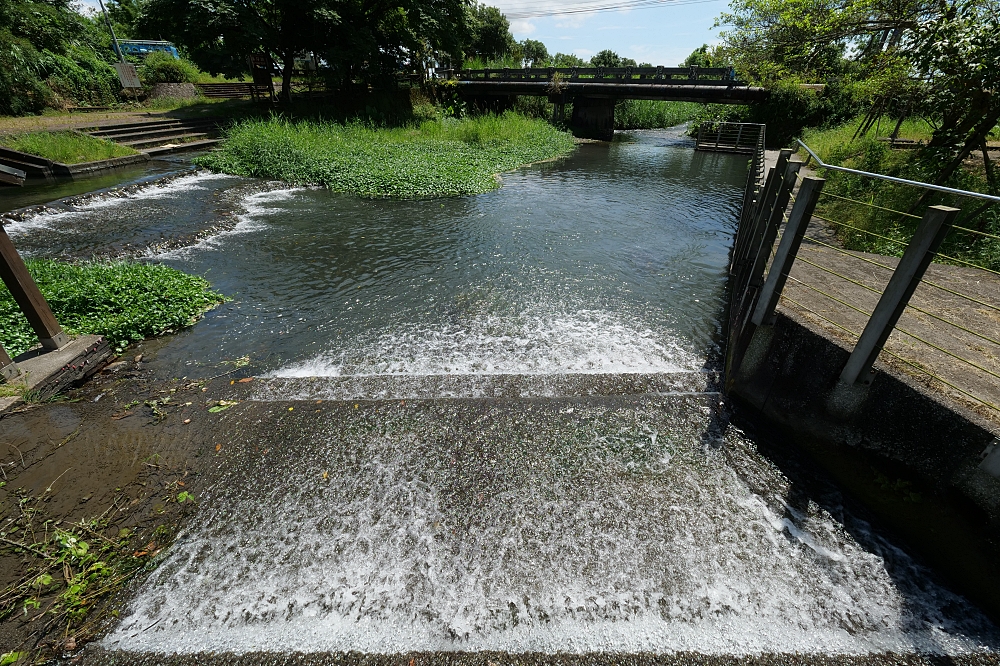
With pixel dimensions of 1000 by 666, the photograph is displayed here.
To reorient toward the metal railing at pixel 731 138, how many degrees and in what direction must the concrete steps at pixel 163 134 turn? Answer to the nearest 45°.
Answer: approximately 45° to its left

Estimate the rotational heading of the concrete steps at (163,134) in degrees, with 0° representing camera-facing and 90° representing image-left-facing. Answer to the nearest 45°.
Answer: approximately 315°

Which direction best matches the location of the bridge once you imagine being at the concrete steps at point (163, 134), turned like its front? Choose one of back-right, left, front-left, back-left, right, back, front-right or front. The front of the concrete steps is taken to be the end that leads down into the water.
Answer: front-left

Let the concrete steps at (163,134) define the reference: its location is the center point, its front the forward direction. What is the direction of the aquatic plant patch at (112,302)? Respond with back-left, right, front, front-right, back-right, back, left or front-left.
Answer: front-right

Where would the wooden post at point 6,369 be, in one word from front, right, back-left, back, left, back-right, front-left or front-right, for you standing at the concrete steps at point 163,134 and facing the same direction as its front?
front-right

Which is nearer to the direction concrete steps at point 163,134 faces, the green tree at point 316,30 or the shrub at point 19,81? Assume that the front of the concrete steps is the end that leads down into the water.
the green tree

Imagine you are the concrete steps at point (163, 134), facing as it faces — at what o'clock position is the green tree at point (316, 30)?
The green tree is roughly at 10 o'clock from the concrete steps.

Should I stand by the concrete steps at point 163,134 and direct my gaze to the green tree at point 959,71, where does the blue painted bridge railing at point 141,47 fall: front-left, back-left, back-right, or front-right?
back-left

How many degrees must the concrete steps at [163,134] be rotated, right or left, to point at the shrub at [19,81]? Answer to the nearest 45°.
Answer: approximately 180°

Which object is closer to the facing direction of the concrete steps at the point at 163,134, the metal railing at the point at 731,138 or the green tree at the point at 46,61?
the metal railing

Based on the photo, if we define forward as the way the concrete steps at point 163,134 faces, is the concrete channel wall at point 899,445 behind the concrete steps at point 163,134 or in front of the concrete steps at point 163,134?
in front
